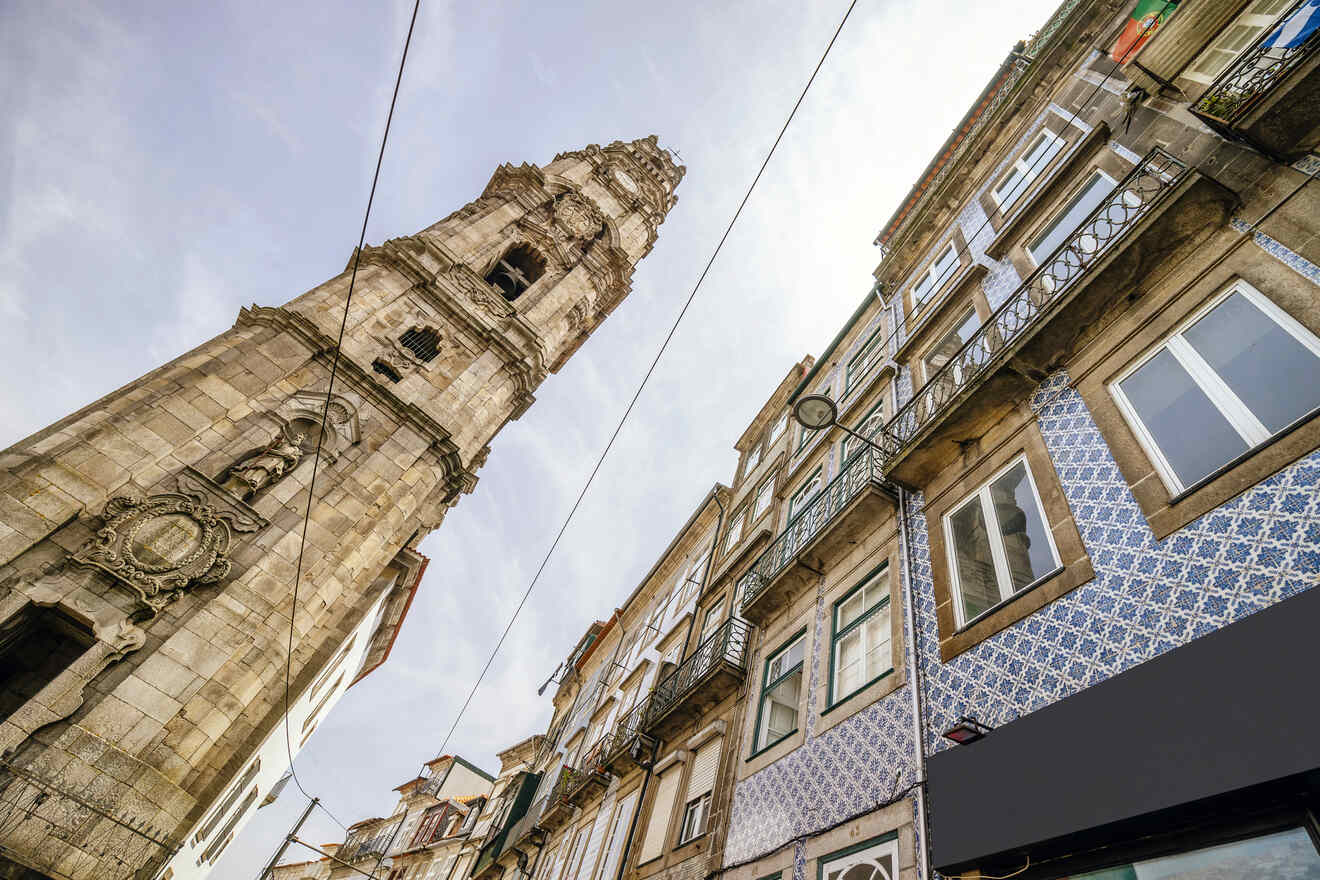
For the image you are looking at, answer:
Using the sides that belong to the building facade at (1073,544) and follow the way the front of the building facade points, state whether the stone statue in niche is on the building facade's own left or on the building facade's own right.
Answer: on the building facade's own right

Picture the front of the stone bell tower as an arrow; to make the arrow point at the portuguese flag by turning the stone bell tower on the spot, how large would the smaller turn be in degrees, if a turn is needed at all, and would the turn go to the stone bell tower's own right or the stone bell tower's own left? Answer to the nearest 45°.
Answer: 0° — it already faces it

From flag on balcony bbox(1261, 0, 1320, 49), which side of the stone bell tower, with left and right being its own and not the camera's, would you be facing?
front

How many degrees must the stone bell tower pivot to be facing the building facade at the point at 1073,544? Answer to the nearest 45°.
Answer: approximately 45° to its left

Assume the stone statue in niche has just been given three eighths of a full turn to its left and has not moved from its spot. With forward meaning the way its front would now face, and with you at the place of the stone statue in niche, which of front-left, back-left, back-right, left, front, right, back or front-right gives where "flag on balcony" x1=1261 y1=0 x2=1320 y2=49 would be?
back-right

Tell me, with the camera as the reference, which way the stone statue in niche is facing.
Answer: facing the viewer

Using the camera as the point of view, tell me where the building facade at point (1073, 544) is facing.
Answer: facing the viewer and to the left of the viewer

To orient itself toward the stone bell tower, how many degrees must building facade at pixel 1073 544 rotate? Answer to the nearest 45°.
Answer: approximately 45° to its right
